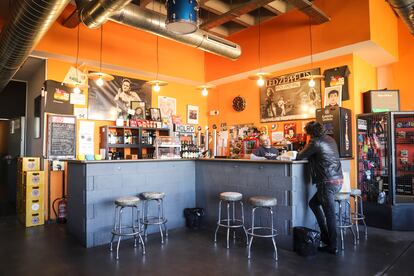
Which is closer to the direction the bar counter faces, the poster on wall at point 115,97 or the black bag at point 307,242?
the black bag

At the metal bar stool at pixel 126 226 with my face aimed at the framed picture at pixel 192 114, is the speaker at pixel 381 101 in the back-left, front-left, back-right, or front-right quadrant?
front-right

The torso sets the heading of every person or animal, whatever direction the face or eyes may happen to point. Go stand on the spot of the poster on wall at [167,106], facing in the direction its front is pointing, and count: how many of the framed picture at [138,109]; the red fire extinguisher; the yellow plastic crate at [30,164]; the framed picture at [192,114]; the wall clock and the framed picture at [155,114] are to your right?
4

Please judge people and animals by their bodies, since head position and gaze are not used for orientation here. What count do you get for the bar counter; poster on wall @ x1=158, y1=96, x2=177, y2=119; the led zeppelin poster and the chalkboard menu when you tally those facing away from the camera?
0

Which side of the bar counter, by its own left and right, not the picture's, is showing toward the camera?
front

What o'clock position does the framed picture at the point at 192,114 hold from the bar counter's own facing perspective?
The framed picture is roughly at 6 o'clock from the bar counter.

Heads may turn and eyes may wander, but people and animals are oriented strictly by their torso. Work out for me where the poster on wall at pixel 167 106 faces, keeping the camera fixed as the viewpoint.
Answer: facing the viewer and to the right of the viewer

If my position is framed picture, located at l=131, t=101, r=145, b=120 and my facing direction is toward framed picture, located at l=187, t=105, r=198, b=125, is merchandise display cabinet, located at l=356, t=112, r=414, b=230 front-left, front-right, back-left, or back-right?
front-right

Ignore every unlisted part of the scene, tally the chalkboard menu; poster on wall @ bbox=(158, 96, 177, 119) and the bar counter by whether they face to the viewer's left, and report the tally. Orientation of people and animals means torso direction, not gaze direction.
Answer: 0

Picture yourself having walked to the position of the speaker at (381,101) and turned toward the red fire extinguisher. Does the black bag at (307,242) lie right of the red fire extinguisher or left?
left

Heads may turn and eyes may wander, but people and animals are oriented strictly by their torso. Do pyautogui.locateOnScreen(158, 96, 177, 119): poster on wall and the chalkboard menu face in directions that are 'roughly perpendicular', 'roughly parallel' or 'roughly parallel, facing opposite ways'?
roughly parallel
